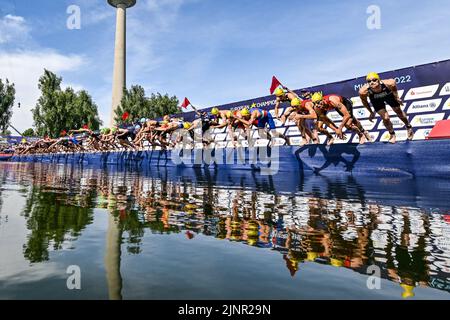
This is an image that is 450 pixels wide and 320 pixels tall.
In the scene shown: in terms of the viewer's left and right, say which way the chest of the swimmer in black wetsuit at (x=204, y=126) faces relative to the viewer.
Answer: facing the viewer and to the left of the viewer

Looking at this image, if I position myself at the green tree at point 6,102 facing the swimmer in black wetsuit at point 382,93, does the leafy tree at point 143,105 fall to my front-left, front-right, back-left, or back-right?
front-left

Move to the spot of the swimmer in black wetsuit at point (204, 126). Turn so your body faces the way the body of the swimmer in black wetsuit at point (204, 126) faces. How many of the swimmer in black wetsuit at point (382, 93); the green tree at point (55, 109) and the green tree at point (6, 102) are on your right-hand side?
2

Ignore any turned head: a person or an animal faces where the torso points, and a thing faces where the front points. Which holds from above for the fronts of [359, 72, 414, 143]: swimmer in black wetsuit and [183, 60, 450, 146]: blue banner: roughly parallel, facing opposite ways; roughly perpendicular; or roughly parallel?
roughly parallel

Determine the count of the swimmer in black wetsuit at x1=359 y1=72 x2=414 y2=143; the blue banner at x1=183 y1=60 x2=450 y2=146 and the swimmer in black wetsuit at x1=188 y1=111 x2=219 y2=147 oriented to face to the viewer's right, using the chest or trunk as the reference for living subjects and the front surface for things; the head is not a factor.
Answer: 0

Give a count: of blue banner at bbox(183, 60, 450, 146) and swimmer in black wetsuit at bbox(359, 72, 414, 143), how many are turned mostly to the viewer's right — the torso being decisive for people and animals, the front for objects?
0

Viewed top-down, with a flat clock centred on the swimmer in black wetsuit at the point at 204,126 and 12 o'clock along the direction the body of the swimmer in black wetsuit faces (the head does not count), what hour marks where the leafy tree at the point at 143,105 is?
The leafy tree is roughly at 4 o'clock from the swimmer in black wetsuit.

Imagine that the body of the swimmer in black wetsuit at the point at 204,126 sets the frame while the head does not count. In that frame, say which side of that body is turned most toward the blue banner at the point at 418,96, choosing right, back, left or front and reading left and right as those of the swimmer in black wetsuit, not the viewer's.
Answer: left

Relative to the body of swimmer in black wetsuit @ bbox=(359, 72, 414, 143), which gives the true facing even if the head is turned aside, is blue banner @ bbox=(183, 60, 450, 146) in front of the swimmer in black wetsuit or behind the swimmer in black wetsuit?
behind

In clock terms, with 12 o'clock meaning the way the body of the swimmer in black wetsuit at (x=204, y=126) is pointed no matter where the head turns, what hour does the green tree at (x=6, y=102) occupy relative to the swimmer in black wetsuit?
The green tree is roughly at 3 o'clock from the swimmer in black wetsuit.

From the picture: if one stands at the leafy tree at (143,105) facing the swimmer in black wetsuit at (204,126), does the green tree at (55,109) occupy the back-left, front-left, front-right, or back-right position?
back-right

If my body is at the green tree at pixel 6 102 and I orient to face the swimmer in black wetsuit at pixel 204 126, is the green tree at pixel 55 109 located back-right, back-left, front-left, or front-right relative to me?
front-left
